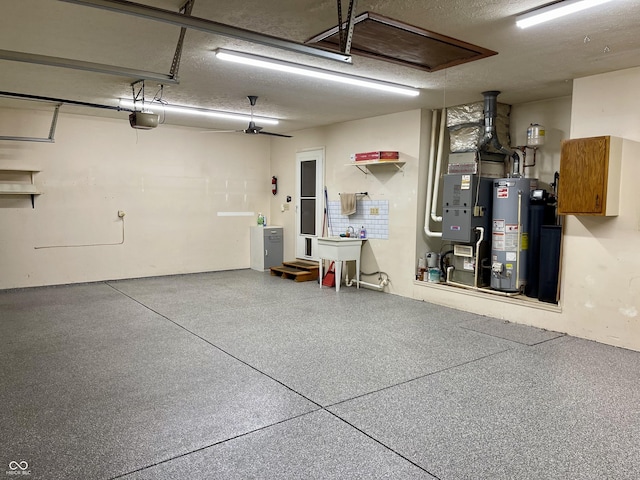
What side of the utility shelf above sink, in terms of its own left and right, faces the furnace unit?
left

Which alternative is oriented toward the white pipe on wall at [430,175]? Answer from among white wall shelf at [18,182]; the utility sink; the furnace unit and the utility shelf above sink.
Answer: the white wall shelf

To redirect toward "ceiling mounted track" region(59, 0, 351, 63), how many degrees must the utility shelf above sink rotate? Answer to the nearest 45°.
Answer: approximately 45° to its left

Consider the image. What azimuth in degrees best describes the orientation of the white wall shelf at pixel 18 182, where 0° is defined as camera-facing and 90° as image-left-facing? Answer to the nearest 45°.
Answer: approximately 315°

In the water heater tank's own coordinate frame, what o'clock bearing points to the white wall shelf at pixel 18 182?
The white wall shelf is roughly at 1 o'clock from the water heater tank.

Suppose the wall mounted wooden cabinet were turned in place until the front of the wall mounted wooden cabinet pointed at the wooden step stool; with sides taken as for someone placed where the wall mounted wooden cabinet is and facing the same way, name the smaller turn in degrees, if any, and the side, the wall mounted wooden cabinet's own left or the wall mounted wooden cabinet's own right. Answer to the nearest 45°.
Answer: approximately 45° to the wall mounted wooden cabinet's own right

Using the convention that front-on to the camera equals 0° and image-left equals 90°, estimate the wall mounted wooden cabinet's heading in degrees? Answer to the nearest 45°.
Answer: approximately 45°

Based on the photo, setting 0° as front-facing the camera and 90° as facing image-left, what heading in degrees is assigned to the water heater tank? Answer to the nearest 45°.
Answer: approximately 45°

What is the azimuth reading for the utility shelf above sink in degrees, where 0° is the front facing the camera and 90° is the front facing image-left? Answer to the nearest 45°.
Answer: approximately 45°

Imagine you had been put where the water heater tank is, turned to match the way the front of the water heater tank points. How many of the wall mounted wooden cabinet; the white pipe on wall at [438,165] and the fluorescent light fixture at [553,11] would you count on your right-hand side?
1

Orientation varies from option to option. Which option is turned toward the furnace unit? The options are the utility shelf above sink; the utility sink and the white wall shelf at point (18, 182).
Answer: the white wall shelf

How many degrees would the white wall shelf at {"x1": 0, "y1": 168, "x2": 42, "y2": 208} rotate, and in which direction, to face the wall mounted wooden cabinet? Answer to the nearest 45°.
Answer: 0° — it already faces it

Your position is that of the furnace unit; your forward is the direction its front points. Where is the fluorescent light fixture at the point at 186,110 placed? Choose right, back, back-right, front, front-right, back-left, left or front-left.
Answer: front-right
